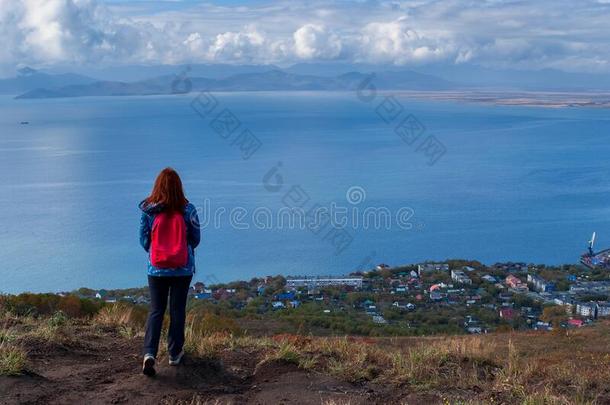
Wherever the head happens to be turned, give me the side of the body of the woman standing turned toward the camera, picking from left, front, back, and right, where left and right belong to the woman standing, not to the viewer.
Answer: back

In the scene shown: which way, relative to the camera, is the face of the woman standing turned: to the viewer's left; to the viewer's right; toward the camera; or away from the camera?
away from the camera
